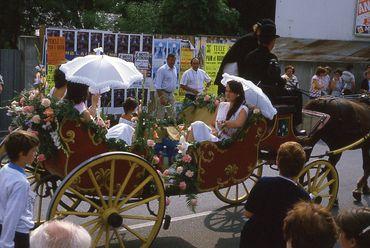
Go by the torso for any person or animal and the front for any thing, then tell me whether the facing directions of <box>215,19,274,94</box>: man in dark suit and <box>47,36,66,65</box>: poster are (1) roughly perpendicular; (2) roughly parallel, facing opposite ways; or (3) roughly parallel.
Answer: roughly perpendicular

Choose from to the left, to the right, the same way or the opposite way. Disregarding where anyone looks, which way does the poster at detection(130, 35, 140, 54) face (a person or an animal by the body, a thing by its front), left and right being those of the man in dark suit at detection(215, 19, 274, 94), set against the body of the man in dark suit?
to the right

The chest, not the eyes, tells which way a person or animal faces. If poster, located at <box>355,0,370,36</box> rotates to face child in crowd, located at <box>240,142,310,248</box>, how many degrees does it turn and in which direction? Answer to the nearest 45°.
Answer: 0° — it already faces them

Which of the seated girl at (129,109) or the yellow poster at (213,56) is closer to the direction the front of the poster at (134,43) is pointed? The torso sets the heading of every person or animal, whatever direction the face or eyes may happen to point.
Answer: the seated girl

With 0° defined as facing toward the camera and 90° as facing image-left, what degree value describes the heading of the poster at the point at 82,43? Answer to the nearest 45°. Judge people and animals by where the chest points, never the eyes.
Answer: approximately 0°

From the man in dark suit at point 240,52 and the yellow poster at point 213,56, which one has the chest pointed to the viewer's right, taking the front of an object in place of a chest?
the man in dark suit

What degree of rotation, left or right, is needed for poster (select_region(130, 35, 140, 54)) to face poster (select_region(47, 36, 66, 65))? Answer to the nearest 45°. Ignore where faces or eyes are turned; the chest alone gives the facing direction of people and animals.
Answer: approximately 45° to its right

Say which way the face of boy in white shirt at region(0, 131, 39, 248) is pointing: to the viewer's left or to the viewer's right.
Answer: to the viewer's right

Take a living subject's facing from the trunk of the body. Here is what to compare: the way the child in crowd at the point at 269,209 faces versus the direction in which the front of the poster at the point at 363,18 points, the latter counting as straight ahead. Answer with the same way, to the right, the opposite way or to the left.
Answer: the opposite way

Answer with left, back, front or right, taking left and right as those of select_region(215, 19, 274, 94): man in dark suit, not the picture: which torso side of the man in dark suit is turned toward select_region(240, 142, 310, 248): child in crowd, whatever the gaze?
right
